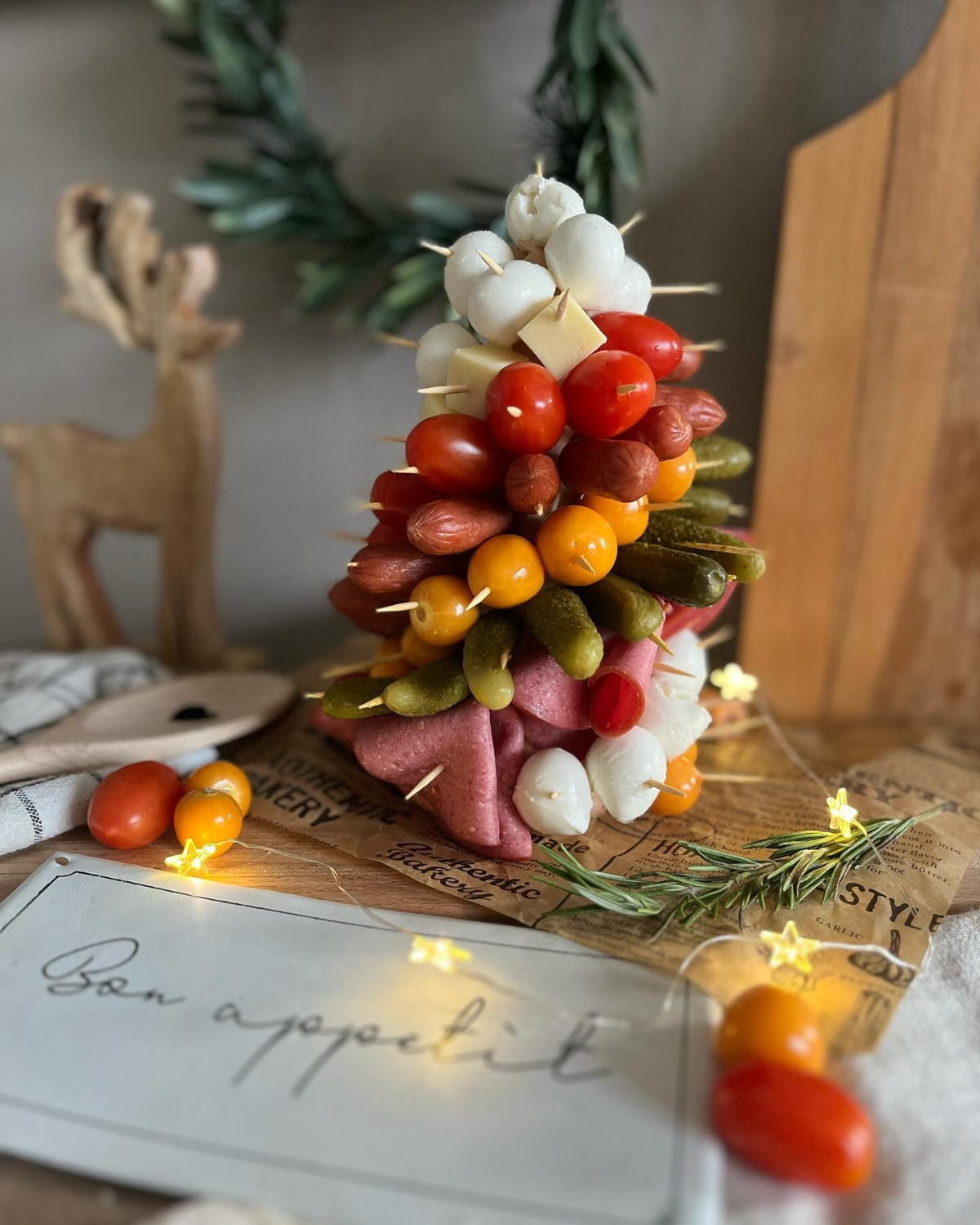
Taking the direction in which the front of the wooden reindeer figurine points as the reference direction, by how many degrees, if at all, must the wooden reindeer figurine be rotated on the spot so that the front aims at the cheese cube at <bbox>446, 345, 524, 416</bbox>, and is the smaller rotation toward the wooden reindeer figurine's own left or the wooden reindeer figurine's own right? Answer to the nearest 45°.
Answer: approximately 45° to the wooden reindeer figurine's own right

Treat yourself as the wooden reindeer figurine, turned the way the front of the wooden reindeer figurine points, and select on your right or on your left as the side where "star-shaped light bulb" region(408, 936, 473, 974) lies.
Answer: on your right

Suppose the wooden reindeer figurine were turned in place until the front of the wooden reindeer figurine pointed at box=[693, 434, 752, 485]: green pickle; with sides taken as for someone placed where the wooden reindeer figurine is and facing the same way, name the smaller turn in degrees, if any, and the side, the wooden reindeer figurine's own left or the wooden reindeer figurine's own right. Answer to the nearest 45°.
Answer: approximately 45° to the wooden reindeer figurine's own right

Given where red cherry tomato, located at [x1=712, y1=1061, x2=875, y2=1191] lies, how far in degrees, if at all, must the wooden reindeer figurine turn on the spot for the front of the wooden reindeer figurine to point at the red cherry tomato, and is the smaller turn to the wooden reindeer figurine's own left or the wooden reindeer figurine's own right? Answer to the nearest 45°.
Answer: approximately 90° to the wooden reindeer figurine's own right

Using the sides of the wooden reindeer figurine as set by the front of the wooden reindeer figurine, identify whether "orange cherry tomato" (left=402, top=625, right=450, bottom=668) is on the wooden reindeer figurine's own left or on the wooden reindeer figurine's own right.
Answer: on the wooden reindeer figurine's own right

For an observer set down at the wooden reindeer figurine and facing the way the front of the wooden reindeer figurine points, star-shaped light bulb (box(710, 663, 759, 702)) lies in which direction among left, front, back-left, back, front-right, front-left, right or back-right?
front-right

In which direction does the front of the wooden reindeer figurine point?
to the viewer's right

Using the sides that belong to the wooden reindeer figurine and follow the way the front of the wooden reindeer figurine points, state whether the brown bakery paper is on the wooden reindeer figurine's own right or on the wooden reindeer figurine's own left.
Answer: on the wooden reindeer figurine's own right

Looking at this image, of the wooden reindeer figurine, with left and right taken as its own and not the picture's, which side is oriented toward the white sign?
right

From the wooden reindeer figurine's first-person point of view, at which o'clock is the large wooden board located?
The large wooden board is roughly at 1 o'clock from the wooden reindeer figurine.

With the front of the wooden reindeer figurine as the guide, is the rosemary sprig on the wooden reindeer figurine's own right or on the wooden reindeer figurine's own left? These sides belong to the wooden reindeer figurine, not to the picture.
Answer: on the wooden reindeer figurine's own right
